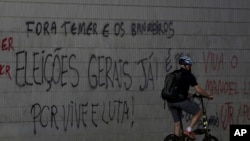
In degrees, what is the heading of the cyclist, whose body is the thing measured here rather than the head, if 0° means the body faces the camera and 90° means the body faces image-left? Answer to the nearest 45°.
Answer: approximately 270°
